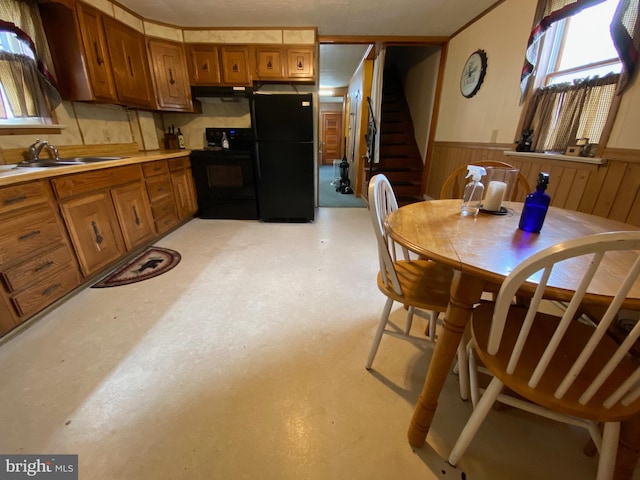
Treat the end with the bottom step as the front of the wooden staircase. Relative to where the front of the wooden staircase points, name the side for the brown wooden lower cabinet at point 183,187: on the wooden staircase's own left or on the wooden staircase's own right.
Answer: on the wooden staircase's own right

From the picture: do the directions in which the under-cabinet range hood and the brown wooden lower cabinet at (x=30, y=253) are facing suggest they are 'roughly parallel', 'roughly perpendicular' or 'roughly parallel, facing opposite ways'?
roughly perpendicular

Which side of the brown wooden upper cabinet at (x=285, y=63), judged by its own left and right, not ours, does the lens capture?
front

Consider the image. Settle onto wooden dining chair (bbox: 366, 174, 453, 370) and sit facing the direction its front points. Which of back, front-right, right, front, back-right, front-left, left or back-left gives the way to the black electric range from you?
back-left

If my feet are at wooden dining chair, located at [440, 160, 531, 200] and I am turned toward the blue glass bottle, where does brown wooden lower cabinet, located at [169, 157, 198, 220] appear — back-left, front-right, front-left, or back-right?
back-right

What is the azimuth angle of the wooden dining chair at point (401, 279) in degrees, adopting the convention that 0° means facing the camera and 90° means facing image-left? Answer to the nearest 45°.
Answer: approximately 270°

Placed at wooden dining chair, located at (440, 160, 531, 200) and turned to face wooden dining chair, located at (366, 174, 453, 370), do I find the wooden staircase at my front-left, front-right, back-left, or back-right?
back-right

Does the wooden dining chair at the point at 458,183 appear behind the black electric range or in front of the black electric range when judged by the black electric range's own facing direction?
in front

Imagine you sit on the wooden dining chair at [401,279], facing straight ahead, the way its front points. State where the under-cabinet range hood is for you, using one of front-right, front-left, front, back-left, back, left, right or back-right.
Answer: back-left

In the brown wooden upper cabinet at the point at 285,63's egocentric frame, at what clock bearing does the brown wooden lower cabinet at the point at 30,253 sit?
The brown wooden lower cabinet is roughly at 1 o'clock from the brown wooden upper cabinet.

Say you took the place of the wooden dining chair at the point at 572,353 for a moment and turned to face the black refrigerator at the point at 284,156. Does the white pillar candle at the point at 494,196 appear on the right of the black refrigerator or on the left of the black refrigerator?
right

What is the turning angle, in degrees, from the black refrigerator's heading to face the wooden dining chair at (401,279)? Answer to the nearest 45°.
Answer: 0° — it already faces it

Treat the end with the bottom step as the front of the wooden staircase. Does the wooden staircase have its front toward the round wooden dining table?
yes

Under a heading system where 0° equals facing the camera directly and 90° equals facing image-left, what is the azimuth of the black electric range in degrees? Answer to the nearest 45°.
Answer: approximately 0°
